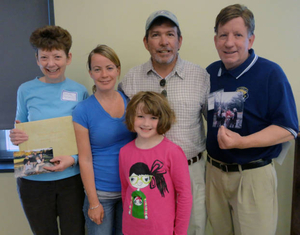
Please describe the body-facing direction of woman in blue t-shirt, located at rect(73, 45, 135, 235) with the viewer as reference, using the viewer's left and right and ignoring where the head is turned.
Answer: facing the viewer and to the right of the viewer

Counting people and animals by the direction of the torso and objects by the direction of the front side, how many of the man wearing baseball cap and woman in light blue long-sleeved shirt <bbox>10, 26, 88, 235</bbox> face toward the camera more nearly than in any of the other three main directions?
2

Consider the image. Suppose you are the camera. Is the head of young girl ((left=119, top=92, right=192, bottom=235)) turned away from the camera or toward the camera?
toward the camera

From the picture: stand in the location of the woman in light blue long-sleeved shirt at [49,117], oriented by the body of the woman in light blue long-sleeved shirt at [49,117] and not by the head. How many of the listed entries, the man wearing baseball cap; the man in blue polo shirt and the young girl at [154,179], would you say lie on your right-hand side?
0

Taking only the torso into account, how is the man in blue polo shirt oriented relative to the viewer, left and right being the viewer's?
facing the viewer and to the left of the viewer

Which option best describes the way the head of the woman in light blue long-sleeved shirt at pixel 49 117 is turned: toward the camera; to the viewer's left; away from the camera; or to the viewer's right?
toward the camera

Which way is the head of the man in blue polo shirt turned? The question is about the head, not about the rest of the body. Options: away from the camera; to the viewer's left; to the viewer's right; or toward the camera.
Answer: toward the camera

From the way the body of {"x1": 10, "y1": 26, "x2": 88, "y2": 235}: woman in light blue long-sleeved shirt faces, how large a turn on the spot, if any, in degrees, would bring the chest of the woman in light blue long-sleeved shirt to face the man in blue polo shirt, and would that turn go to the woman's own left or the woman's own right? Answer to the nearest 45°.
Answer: approximately 45° to the woman's own left

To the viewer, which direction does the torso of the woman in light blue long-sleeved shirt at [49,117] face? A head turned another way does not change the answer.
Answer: toward the camera

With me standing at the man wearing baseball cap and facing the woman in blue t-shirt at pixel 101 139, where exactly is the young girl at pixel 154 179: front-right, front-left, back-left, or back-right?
front-left

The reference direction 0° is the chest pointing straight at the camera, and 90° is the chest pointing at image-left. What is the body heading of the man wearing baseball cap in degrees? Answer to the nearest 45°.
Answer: approximately 0°
